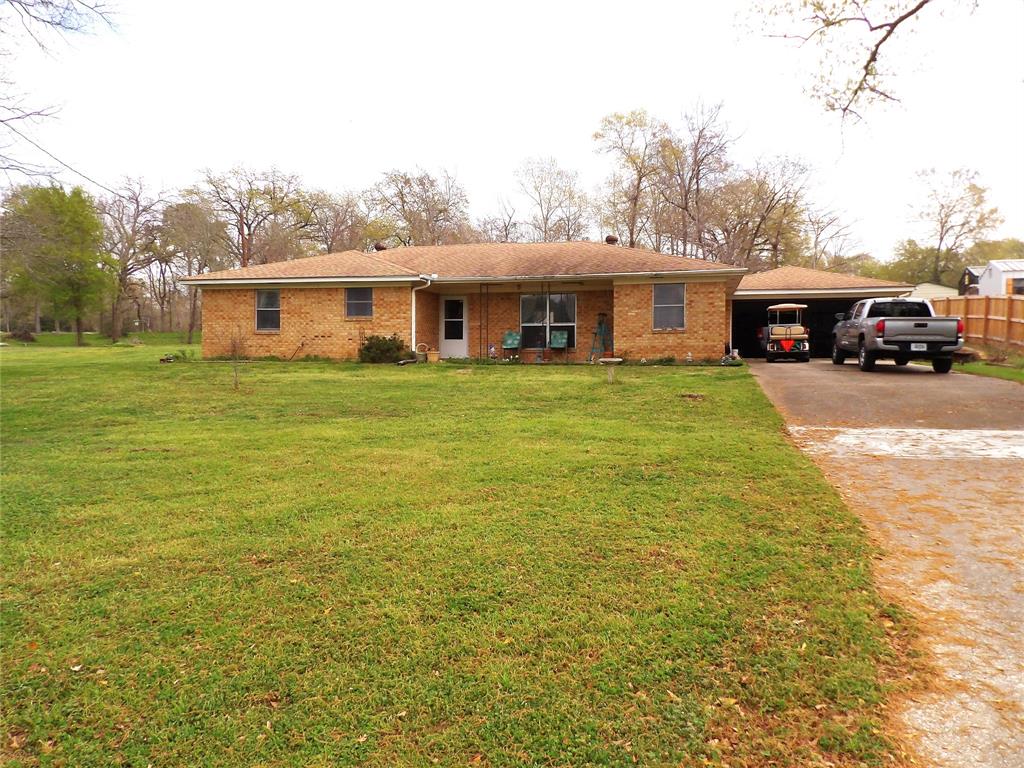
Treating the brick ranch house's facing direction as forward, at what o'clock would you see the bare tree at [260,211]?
The bare tree is roughly at 5 o'clock from the brick ranch house.

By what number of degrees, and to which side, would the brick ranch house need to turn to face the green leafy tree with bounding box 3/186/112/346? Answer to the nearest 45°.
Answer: approximately 135° to its right

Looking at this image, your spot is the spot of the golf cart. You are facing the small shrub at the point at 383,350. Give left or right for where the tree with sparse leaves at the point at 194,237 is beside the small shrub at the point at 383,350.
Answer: right

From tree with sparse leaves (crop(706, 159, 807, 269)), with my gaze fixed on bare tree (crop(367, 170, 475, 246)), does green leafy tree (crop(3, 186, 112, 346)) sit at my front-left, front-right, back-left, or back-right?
front-left

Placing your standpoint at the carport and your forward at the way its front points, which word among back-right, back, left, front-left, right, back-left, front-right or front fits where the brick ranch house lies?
front-right

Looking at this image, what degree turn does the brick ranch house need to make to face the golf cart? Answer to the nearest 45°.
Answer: approximately 90° to its left

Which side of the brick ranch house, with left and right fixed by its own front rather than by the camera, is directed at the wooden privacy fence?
left

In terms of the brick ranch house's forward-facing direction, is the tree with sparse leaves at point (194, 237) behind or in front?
behind

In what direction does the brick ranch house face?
toward the camera

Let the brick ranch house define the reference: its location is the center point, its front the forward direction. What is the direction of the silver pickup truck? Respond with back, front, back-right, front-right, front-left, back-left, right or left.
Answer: front-left

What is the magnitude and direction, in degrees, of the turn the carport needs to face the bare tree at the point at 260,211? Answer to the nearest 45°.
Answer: approximately 90° to its right

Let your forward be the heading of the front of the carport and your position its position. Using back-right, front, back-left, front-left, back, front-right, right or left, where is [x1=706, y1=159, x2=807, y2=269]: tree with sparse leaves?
back

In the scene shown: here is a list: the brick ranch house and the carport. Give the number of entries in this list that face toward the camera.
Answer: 2

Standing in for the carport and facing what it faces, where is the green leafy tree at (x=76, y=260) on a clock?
The green leafy tree is roughly at 3 o'clock from the carport.
